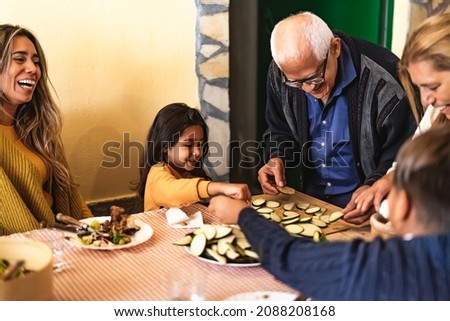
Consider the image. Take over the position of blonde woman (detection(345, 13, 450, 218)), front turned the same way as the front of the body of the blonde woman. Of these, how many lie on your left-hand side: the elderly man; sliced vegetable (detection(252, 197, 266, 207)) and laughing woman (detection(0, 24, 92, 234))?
0

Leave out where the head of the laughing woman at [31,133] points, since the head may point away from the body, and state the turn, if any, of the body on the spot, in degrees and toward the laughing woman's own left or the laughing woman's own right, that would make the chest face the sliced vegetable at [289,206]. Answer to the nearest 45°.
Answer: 0° — they already face it

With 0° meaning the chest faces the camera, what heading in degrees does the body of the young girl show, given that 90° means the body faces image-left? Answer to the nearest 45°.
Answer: approximately 315°

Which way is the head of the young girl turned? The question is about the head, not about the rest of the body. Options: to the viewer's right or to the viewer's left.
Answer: to the viewer's right

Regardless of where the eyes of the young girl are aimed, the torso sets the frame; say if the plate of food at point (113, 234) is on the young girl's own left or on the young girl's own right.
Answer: on the young girl's own right

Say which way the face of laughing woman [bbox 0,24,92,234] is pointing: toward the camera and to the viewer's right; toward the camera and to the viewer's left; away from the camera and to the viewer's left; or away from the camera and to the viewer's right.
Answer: toward the camera and to the viewer's right

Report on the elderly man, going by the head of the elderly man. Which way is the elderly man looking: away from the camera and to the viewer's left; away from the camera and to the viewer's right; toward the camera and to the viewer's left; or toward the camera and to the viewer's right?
toward the camera and to the viewer's left

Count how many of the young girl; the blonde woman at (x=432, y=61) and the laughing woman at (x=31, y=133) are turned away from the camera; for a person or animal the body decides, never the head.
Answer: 0

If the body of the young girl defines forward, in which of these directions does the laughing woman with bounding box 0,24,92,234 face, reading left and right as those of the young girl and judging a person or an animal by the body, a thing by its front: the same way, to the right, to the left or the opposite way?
the same way

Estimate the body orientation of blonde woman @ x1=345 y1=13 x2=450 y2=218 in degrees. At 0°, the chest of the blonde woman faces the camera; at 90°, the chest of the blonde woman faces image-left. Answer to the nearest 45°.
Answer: approximately 45°

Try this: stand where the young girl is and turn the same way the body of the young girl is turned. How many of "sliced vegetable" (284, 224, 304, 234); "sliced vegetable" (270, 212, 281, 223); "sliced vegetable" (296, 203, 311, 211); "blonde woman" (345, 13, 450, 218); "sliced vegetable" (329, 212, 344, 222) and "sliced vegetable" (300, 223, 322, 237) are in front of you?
6

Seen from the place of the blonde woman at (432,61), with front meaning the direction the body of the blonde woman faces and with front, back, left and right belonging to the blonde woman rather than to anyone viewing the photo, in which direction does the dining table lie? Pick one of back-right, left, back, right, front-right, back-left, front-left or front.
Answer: front

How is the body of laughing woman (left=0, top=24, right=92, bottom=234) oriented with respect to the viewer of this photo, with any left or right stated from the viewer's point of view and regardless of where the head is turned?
facing the viewer and to the right of the viewer

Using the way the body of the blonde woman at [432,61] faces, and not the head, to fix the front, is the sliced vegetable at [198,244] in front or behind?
in front

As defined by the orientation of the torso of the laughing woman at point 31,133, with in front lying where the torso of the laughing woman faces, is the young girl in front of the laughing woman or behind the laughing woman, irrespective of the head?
in front
